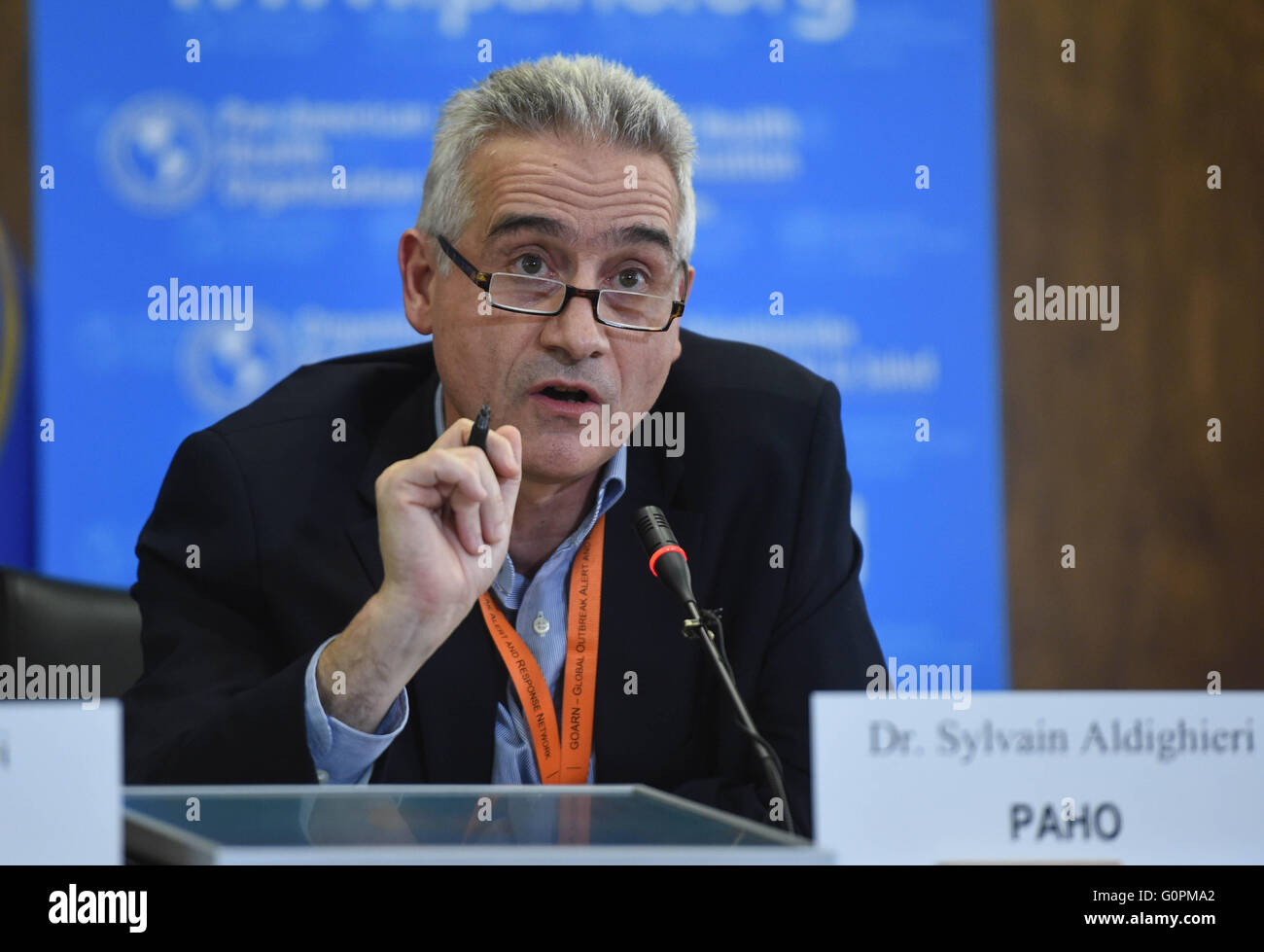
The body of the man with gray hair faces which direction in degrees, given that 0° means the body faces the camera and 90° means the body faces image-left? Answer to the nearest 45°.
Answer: approximately 0°

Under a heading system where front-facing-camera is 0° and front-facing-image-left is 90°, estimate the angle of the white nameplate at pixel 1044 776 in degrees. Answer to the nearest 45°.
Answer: approximately 0°

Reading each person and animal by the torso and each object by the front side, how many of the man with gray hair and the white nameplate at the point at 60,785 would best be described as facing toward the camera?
2
